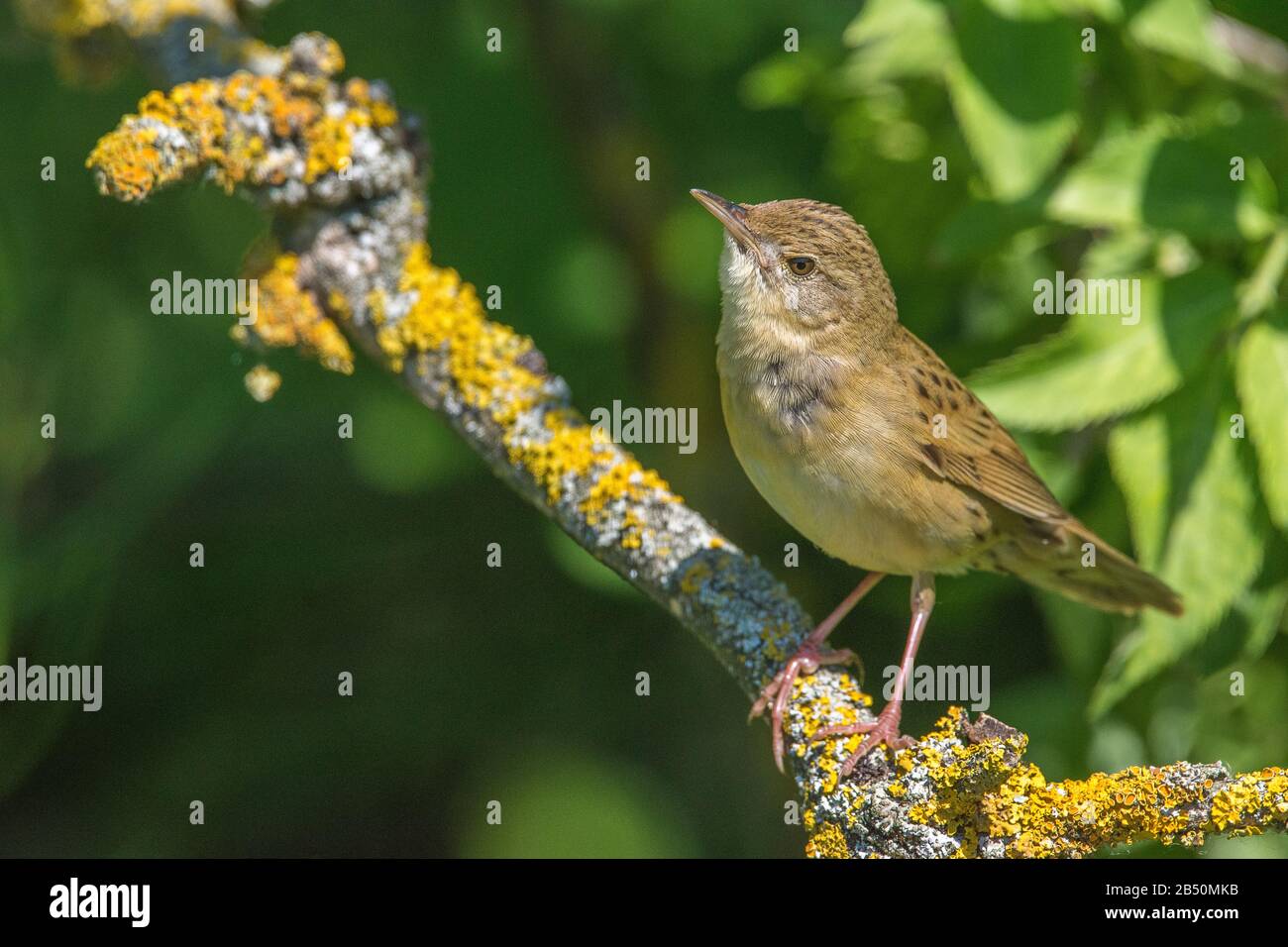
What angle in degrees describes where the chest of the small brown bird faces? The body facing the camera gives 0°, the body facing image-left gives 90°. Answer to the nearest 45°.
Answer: approximately 45°
